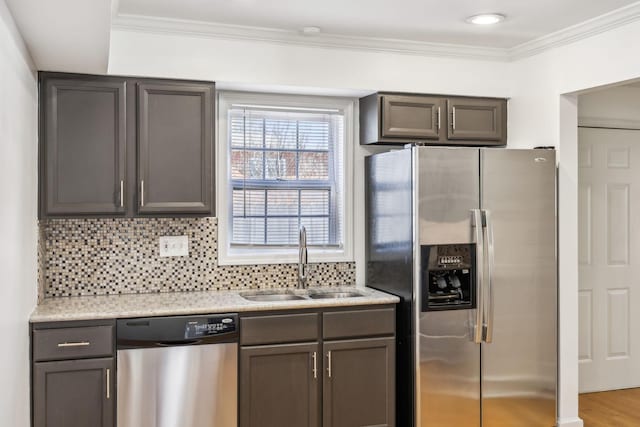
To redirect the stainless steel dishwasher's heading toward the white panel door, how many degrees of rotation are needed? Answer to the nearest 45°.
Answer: approximately 90° to its left

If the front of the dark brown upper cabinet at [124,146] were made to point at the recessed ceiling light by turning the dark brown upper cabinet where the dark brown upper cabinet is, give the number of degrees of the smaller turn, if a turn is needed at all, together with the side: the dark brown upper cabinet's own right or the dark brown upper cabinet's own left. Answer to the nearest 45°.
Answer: approximately 90° to the dark brown upper cabinet's own left

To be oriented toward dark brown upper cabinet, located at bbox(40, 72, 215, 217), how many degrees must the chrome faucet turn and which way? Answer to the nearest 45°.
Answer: approximately 45° to its right

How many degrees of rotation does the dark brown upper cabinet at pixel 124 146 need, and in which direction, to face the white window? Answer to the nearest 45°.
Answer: approximately 90° to its left

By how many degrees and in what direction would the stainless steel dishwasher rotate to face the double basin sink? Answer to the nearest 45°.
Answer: approximately 135° to its left

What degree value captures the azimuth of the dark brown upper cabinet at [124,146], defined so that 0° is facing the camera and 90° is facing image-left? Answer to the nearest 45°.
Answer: approximately 0°

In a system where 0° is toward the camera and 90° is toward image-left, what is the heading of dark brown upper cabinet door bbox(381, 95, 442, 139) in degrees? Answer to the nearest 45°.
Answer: approximately 0°

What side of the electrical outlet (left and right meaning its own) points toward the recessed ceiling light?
left
